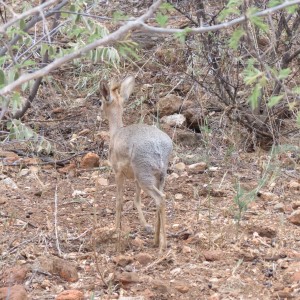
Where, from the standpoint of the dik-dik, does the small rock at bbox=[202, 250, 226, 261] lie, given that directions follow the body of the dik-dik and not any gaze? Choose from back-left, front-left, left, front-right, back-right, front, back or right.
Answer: back

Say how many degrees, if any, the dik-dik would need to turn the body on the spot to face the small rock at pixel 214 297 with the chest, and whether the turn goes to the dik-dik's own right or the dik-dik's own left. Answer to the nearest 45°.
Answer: approximately 135° to the dik-dik's own left

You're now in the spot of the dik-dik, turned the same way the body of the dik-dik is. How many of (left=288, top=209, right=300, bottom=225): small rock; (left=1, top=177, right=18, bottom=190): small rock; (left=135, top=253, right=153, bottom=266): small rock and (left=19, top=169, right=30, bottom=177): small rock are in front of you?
2

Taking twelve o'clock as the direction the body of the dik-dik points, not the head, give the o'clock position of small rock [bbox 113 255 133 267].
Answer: The small rock is roughly at 8 o'clock from the dik-dik.

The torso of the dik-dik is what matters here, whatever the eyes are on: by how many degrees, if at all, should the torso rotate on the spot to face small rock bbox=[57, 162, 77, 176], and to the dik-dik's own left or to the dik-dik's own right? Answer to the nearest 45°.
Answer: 0° — it already faces it

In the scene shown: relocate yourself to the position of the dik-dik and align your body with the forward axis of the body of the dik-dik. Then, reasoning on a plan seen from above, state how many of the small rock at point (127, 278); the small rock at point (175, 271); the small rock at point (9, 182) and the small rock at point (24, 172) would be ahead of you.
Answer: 2

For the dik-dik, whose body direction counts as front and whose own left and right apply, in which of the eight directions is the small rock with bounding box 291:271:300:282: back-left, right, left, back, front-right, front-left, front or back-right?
back

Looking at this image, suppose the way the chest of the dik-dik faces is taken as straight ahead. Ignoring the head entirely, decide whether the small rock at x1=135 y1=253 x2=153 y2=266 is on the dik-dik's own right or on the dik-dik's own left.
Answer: on the dik-dik's own left

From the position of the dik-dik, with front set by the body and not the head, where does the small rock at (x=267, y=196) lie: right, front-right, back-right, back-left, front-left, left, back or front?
right

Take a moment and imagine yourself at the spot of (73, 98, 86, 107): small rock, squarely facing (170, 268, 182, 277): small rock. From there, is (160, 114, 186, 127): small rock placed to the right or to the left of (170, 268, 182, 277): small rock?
left

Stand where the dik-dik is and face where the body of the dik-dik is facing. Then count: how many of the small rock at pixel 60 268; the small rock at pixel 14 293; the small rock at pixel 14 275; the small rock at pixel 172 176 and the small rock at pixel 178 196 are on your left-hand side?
3

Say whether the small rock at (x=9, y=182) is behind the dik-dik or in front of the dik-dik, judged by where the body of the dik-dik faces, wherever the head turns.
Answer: in front

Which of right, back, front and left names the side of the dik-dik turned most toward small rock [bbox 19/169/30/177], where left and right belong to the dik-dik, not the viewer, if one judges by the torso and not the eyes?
front

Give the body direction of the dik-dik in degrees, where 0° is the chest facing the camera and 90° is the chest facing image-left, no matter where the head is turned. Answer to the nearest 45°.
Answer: approximately 135°

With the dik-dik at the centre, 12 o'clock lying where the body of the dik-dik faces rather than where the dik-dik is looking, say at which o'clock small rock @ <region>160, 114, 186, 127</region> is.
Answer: The small rock is roughly at 2 o'clock from the dik-dik.
